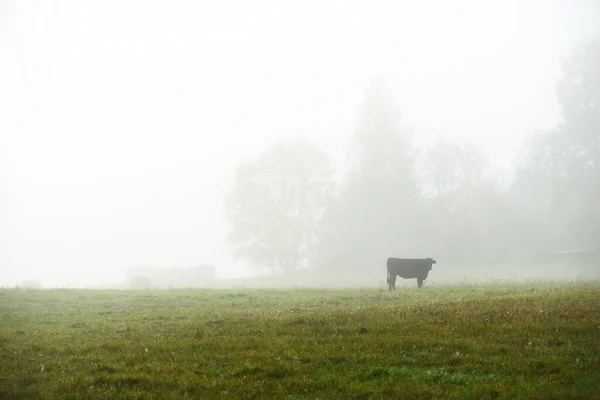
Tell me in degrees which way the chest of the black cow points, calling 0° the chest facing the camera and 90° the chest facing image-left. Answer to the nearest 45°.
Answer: approximately 270°
